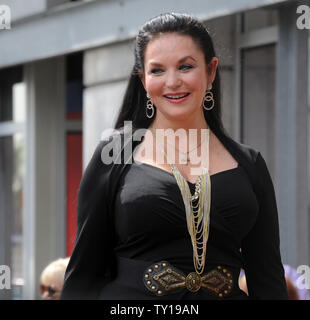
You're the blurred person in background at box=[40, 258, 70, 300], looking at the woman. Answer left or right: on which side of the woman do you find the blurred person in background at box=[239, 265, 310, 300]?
left

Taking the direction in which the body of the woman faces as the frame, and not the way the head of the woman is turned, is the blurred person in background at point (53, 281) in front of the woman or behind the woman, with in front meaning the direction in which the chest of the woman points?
behind

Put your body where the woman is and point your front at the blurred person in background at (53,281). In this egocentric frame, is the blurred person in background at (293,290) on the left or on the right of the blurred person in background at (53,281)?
right

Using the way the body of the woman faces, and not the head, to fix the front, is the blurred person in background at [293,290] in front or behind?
behind
